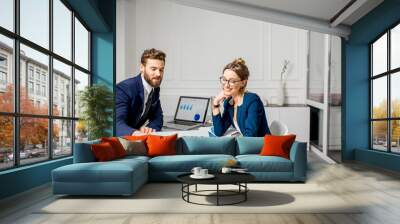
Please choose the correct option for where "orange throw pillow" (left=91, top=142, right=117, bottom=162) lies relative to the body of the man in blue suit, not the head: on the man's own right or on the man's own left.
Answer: on the man's own right

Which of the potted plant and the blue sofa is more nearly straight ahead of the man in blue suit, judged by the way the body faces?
the blue sofa

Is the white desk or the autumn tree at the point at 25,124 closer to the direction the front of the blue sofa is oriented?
the autumn tree

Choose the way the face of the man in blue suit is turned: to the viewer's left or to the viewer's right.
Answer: to the viewer's right

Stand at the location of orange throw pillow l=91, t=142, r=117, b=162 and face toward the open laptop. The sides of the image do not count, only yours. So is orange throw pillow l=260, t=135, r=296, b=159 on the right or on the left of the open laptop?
right

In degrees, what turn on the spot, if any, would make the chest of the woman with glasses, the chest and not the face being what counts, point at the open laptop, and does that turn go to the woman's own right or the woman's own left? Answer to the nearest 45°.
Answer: approximately 90° to the woman's own right

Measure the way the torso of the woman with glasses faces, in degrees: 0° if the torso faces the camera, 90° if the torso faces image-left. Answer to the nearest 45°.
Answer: approximately 45°

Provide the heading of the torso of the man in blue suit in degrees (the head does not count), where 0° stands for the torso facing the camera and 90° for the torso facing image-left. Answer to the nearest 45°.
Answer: approximately 315°
